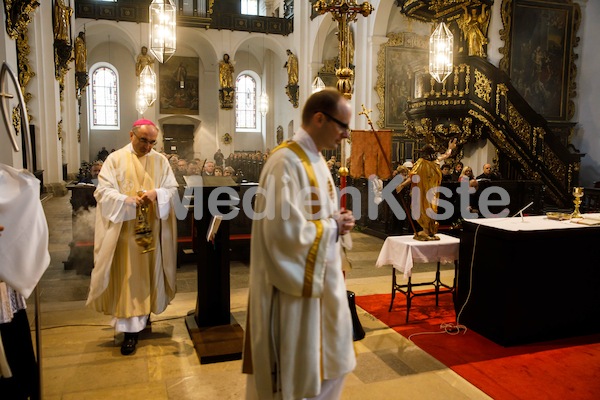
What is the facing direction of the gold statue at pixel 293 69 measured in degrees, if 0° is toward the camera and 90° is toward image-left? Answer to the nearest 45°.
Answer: approximately 45°

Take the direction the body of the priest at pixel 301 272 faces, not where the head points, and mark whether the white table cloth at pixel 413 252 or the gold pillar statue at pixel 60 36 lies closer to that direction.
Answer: the white table cloth

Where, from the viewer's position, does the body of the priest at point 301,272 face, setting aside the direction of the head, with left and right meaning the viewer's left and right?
facing to the right of the viewer

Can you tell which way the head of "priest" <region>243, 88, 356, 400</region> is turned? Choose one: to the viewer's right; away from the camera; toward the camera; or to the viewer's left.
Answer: to the viewer's right

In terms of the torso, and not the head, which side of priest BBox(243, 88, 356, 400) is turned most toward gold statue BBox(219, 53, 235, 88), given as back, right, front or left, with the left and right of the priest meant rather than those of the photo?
left

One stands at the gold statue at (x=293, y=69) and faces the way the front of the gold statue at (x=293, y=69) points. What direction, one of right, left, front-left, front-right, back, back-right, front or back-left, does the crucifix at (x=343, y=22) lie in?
front-left

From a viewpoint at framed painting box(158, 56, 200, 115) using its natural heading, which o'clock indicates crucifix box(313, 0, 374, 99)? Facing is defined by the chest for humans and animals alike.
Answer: The crucifix is roughly at 12 o'clock from the framed painting.
